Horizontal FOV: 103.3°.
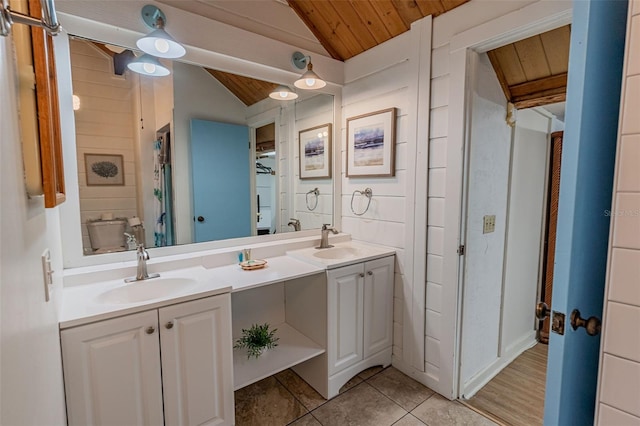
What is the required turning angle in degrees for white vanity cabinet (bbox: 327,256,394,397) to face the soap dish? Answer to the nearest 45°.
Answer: approximately 135° to its right

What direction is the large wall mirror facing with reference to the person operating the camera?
facing the viewer and to the right of the viewer

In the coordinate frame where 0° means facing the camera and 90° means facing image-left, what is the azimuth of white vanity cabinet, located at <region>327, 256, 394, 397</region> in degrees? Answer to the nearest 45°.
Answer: approximately 315°

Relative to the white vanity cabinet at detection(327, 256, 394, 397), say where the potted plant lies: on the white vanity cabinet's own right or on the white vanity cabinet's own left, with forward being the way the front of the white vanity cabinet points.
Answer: on the white vanity cabinet's own right

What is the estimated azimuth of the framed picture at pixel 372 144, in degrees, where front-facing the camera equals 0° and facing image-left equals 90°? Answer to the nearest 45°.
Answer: approximately 45°

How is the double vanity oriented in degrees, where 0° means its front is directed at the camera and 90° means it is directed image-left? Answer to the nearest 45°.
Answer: approximately 315°

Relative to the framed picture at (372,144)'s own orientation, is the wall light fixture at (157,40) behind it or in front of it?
in front

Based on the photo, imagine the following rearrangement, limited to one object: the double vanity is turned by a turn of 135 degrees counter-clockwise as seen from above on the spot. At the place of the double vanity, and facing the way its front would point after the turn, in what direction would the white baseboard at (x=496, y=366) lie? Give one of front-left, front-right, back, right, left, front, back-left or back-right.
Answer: right

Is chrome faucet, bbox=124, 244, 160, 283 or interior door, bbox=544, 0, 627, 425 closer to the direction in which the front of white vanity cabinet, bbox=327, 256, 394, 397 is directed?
the interior door

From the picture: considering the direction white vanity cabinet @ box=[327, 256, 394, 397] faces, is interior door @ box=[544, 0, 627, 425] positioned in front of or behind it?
in front
